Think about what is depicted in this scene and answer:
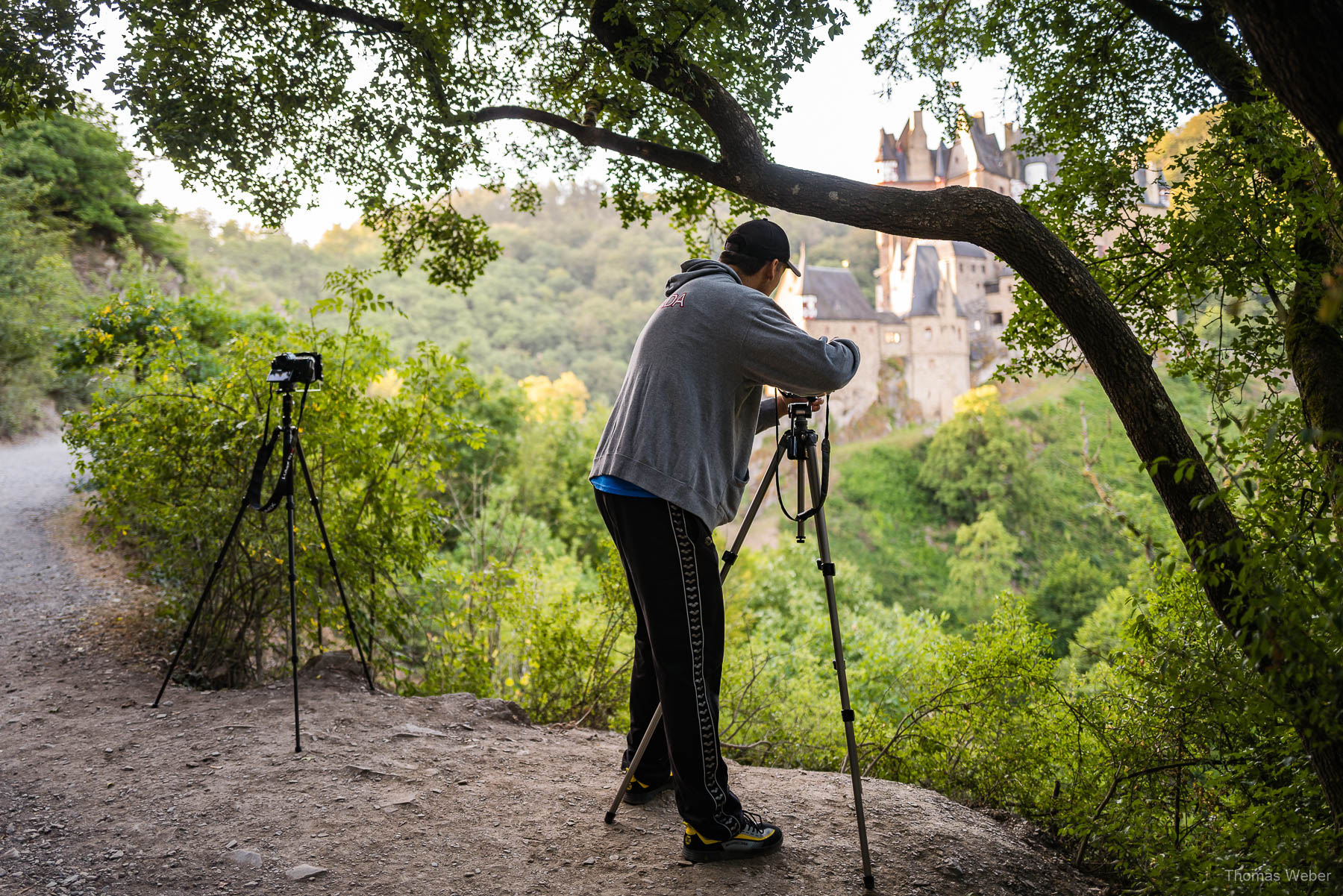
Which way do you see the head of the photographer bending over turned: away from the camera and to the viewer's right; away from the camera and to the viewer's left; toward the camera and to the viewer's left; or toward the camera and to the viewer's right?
away from the camera and to the viewer's right

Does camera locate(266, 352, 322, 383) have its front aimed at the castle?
yes

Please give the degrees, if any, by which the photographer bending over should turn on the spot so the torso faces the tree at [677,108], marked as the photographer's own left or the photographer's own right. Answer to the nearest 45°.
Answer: approximately 45° to the photographer's own left

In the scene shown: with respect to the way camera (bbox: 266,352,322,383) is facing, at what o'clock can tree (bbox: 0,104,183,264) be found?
The tree is roughly at 10 o'clock from the camera.

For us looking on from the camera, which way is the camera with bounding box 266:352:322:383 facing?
facing away from the viewer and to the right of the viewer

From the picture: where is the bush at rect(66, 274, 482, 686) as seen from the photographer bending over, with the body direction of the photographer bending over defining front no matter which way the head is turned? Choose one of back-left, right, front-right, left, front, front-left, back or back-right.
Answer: left

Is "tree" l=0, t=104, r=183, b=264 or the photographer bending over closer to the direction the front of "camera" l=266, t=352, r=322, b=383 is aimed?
the tree

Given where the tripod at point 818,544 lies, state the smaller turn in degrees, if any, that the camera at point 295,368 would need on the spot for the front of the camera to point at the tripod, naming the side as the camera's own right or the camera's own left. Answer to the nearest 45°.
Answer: approximately 90° to the camera's own right

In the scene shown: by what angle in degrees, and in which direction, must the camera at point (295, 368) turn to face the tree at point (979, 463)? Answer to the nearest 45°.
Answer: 0° — it already faces it

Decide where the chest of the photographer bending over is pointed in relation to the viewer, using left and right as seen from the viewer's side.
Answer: facing away from the viewer and to the right of the viewer

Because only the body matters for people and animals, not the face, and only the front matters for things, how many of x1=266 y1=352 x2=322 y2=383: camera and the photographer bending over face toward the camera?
0

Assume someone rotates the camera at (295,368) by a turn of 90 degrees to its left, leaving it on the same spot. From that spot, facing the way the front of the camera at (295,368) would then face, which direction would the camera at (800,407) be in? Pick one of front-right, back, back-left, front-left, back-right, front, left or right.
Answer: back
